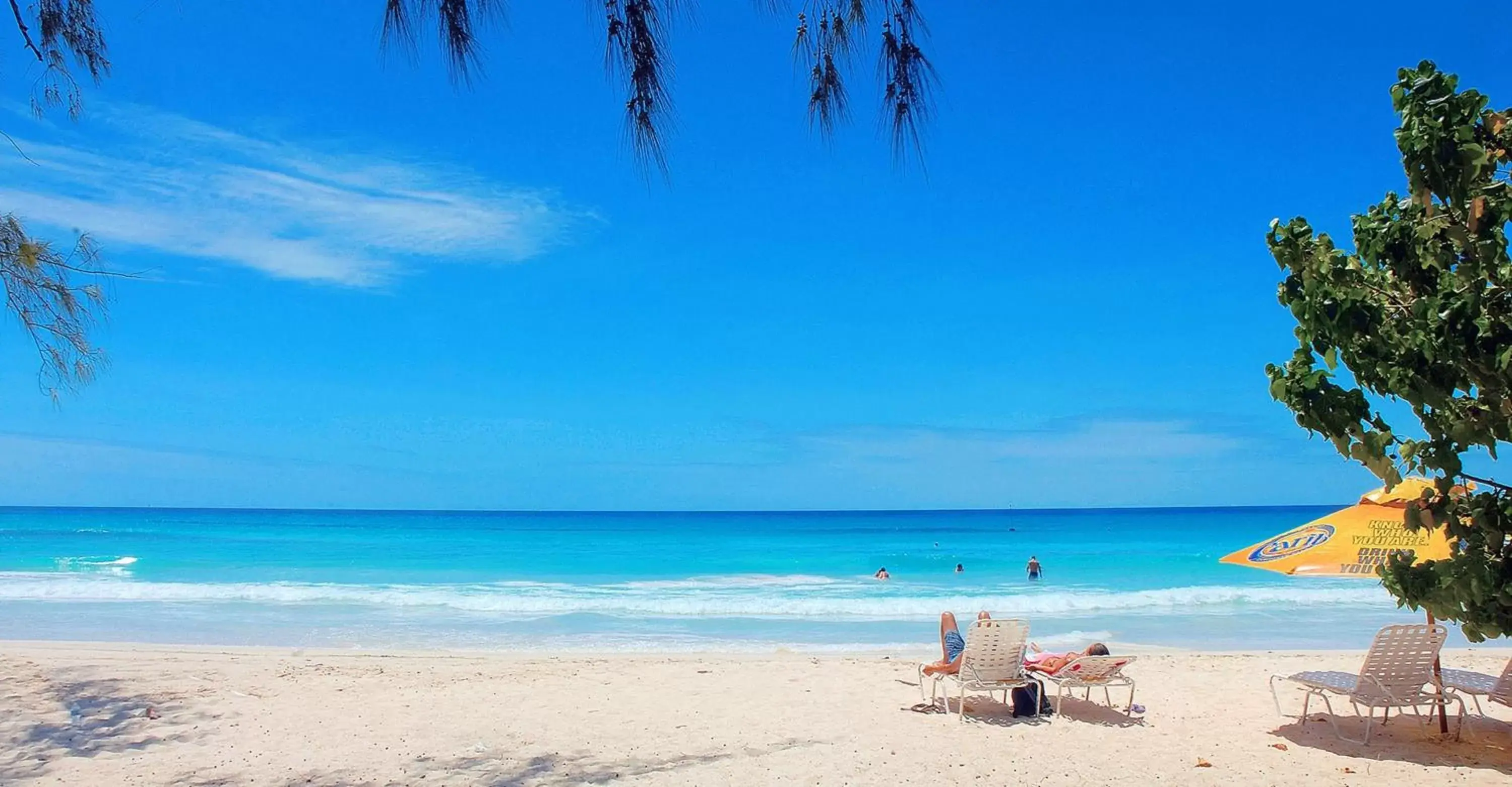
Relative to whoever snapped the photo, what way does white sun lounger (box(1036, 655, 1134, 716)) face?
facing away from the viewer and to the left of the viewer

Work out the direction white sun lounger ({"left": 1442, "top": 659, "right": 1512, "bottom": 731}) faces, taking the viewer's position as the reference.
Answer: facing to the left of the viewer

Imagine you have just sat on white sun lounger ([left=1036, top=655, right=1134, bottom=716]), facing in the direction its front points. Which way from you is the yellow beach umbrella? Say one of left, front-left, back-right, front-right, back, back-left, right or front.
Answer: back-right

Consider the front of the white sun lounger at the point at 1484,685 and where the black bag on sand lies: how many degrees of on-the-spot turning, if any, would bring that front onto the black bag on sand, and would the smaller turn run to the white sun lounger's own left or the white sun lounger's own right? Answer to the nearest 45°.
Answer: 0° — it already faces it

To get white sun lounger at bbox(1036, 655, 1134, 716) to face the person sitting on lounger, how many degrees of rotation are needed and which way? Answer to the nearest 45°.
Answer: approximately 45° to its left
